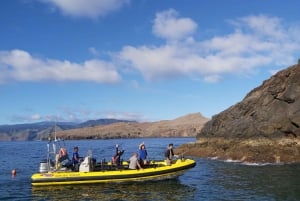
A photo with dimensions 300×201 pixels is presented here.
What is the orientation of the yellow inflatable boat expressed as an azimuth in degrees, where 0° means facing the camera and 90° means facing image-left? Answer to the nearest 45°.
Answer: approximately 270°

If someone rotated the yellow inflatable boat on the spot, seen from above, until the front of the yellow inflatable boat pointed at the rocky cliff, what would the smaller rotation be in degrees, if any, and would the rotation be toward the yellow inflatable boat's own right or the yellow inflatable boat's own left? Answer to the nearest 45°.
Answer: approximately 45° to the yellow inflatable boat's own left
